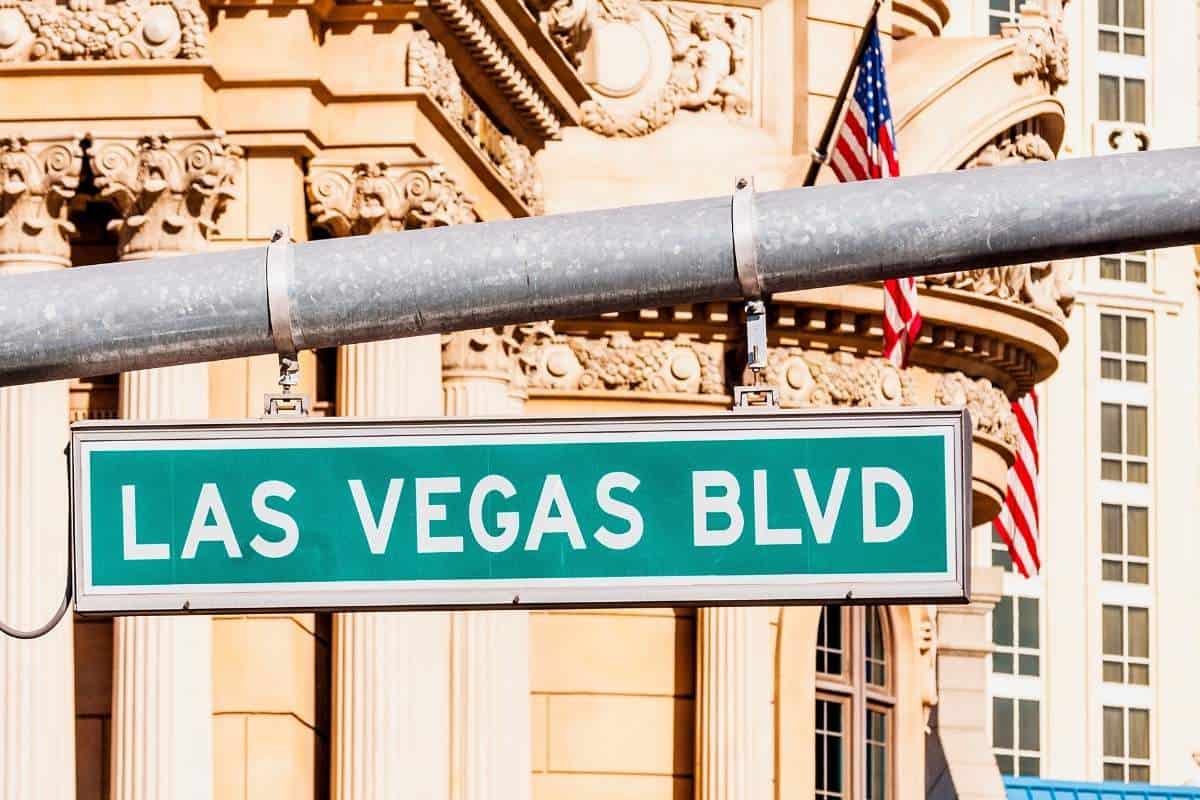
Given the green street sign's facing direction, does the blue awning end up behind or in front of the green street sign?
behind

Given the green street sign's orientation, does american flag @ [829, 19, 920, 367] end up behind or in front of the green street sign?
behind

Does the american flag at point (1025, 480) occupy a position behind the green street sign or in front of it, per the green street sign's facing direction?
behind

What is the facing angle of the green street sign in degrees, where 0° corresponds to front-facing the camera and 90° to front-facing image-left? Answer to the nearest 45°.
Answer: approximately 0°
